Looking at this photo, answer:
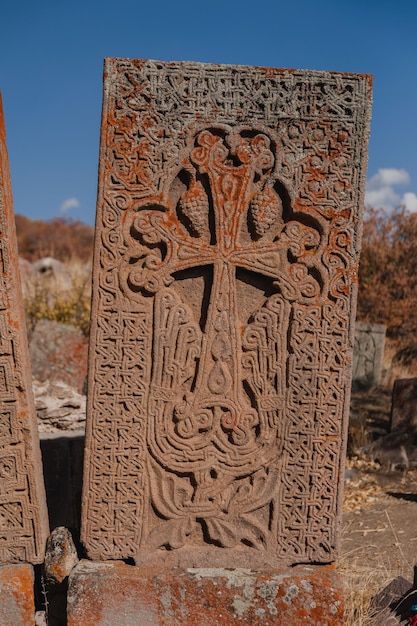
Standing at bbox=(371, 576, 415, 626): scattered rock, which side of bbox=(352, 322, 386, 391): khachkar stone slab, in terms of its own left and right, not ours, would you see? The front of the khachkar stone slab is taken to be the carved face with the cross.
front

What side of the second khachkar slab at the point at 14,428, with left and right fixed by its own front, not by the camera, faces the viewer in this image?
front

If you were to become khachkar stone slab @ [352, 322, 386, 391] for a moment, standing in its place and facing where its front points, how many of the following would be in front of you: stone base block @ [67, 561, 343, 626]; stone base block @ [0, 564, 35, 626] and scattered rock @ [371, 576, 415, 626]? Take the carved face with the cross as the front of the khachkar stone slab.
3

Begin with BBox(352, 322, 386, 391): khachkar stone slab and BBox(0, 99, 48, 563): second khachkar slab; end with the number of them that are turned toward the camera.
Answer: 2

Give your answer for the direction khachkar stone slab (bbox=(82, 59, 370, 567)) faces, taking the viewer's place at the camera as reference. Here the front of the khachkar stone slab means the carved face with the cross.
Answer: facing the viewer

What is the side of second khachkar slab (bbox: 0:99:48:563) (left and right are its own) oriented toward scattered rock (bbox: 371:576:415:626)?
left

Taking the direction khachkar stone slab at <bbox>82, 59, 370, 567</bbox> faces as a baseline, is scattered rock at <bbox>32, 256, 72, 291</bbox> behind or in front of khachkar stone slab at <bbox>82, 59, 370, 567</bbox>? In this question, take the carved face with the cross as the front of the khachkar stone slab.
behind

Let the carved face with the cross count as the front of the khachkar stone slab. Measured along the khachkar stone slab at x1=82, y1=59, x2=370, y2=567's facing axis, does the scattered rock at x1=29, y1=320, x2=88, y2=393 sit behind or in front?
behind

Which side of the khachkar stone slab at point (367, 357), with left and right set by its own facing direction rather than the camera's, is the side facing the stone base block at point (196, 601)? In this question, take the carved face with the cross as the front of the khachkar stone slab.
front

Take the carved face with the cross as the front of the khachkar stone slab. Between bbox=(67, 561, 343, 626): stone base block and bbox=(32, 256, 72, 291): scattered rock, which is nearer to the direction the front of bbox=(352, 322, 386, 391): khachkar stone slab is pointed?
the stone base block

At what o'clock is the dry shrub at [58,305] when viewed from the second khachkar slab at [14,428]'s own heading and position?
The dry shrub is roughly at 6 o'clock from the second khachkar slab.

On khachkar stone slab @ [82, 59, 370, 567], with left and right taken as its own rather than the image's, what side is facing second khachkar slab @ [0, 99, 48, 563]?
right

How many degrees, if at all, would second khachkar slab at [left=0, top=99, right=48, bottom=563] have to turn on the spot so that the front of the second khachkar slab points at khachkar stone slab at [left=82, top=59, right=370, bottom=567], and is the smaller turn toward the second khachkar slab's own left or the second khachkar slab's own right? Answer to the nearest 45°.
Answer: approximately 90° to the second khachkar slab's own left

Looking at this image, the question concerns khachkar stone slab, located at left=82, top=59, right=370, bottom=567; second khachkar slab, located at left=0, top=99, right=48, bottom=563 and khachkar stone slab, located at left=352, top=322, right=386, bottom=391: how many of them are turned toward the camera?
3
